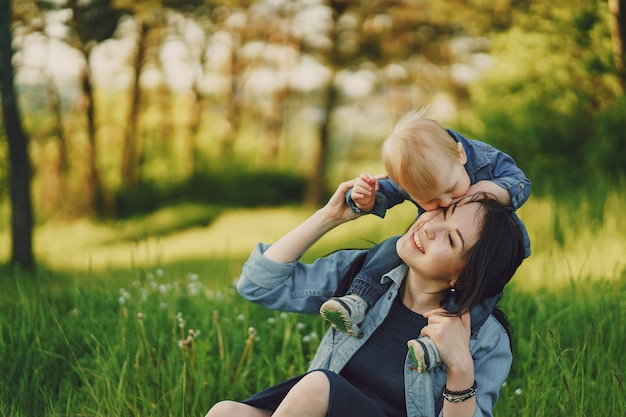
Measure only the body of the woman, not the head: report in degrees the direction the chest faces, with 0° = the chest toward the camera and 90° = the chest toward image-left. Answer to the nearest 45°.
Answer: approximately 45°

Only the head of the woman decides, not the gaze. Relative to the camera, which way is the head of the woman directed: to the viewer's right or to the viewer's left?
to the viewer's left

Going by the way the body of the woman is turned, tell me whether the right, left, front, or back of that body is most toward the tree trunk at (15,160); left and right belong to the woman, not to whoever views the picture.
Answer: right

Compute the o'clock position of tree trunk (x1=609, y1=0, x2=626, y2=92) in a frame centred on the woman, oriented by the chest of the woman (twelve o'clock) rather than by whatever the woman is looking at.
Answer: The tree trunk is roughly at 5 o'clock from the woman.

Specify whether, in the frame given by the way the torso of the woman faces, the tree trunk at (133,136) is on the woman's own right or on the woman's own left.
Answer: on the woman's own right

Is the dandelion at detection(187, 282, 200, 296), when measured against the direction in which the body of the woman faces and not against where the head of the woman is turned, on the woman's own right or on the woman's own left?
on the woman's own right
